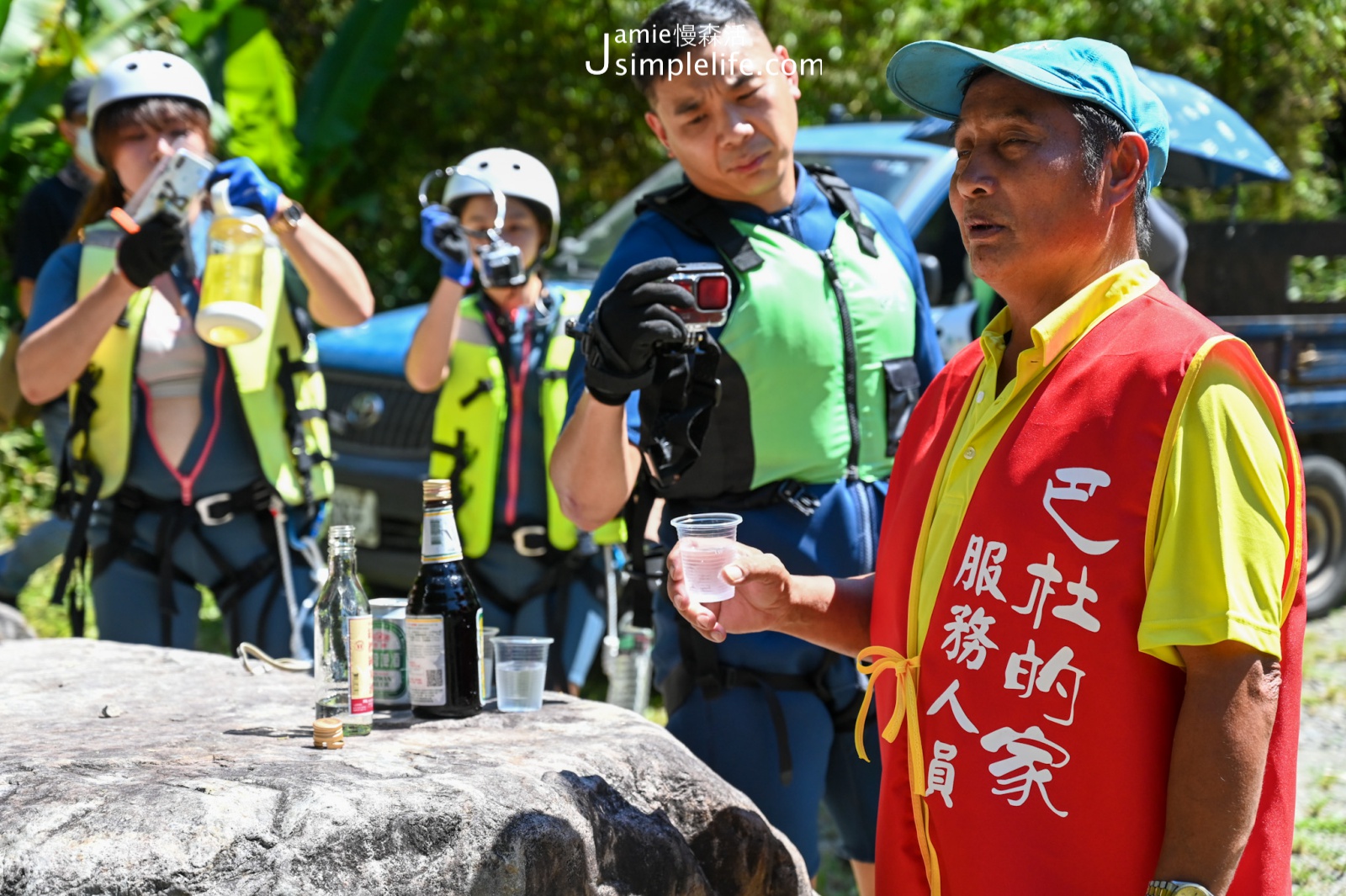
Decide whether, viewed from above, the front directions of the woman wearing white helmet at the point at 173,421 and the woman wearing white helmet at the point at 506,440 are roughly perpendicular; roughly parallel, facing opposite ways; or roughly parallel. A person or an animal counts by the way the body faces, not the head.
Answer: roughly parallel

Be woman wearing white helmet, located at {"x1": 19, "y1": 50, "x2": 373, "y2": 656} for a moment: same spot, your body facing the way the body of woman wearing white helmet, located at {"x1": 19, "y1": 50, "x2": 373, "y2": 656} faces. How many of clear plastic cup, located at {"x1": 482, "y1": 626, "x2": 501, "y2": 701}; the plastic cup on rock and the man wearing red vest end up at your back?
0

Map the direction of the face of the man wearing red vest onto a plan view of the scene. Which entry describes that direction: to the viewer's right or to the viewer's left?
to the viewer's left

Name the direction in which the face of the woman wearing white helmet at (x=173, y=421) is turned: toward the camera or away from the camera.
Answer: toward the camera

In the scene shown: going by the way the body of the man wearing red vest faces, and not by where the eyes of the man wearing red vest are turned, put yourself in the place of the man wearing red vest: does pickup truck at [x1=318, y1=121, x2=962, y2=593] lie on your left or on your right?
on your right

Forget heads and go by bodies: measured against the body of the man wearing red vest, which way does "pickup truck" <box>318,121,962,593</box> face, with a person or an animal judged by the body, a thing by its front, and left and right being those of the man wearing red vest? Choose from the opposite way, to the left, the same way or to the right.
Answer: the same way

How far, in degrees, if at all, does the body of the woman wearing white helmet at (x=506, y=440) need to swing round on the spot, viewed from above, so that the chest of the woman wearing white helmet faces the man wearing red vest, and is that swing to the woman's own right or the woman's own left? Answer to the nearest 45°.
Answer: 0° — they already face them

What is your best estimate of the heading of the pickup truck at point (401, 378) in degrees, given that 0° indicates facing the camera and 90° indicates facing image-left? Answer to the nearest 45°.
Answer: approximately 45°

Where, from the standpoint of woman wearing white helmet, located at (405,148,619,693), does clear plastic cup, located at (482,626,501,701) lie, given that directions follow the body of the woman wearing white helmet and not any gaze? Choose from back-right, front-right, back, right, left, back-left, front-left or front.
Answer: front

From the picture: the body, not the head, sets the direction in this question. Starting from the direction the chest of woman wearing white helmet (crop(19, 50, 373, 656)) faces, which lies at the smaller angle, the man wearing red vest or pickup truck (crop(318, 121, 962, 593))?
the man wearing red vest

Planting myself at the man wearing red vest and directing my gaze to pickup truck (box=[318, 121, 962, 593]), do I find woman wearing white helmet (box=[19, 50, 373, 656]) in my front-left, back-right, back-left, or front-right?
front-left

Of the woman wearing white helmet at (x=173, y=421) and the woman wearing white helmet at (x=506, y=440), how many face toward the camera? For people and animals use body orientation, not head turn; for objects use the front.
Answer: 2

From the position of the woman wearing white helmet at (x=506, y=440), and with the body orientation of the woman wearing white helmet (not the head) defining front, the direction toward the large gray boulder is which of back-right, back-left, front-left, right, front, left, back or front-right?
front

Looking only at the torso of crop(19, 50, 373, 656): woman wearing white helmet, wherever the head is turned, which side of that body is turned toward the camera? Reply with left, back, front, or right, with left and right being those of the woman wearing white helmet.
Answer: front

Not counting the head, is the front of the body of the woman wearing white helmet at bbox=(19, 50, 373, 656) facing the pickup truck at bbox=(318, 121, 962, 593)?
no

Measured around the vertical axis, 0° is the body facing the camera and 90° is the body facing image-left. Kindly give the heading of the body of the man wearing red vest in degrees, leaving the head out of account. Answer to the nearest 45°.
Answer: approximately 45°

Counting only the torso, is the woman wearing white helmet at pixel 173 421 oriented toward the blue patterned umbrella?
no

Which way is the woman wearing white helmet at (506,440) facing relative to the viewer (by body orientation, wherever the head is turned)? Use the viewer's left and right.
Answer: facing the viewer
